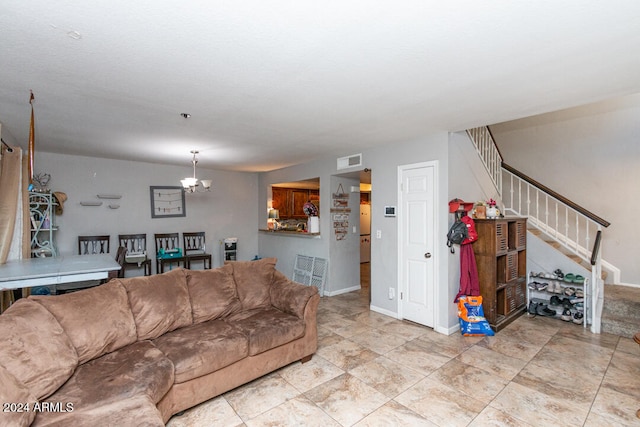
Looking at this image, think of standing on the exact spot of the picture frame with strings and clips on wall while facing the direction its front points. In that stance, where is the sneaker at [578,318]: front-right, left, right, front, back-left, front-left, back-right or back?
front-left

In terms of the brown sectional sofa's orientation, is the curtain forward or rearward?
rearward

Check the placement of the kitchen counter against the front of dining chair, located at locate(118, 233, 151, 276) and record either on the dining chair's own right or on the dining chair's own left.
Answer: on the dining chair's own left

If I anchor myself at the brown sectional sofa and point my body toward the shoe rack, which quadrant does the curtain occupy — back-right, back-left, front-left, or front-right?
back-left

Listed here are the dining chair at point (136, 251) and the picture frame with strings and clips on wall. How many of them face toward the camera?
2

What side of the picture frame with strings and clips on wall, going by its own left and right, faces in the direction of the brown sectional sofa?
front

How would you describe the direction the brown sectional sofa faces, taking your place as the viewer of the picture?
facing the viewer and to the right of the viewer

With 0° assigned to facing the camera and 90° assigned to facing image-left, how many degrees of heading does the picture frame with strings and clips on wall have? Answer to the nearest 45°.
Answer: approximately 0°

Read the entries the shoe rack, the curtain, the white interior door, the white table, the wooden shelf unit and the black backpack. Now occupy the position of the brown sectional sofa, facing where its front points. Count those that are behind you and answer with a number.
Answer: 2

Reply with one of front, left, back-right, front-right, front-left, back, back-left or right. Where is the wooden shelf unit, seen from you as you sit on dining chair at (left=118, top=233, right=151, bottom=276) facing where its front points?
front-left

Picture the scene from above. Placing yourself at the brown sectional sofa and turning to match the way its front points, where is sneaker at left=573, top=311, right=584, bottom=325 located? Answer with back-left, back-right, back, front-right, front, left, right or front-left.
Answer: front-left
